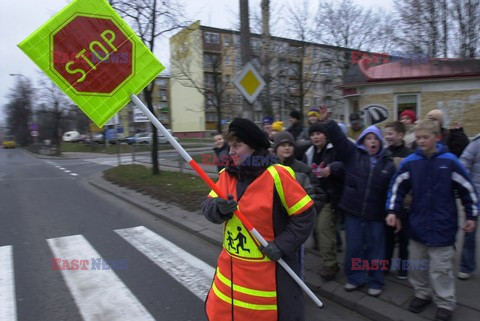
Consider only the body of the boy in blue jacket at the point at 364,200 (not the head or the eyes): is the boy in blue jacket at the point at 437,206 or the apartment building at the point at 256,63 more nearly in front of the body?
the boy in blue jacket

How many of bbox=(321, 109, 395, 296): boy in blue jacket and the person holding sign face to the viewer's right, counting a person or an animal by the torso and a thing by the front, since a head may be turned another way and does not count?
0

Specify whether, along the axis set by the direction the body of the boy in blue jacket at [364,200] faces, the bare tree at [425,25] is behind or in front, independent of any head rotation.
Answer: behind

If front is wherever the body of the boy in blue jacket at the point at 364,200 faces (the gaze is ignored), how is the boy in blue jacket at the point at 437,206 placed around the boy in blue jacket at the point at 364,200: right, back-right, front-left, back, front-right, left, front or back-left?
front-left

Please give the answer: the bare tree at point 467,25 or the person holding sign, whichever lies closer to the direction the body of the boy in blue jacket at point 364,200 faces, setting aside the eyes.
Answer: the person holding sign

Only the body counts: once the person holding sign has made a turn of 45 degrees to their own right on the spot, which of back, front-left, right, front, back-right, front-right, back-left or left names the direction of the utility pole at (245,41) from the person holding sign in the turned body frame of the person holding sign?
right

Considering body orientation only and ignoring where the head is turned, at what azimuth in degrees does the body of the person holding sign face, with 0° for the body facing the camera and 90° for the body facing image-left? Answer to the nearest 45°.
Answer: approximately 45°

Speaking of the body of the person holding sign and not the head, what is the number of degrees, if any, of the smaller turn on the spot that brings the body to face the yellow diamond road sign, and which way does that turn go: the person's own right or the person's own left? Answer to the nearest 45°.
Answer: approximately 135° to the person's own right

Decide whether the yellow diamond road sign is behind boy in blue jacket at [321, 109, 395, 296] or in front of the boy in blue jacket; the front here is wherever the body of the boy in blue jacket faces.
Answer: behind

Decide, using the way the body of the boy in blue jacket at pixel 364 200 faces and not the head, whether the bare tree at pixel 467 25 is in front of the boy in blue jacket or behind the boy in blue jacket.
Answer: behind

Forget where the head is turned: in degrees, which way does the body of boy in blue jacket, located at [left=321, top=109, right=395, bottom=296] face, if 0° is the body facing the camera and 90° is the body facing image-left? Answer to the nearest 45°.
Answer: approximately 0°

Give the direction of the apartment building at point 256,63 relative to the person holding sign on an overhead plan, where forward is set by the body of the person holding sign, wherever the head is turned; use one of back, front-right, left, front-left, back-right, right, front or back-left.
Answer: back-right
